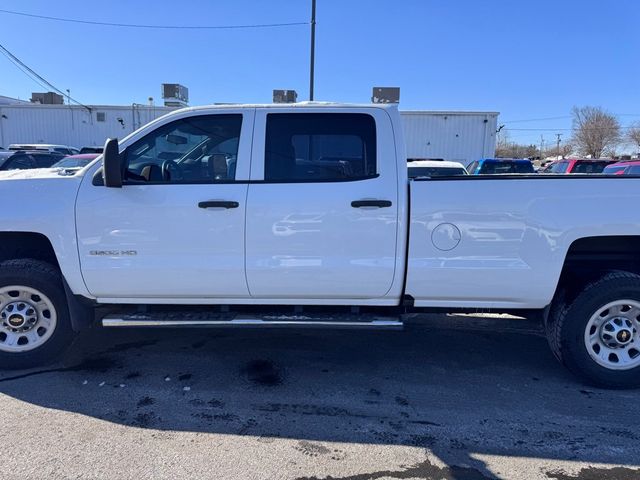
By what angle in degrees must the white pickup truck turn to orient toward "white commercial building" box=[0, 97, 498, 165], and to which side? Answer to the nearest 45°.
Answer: approximately 45° to its right

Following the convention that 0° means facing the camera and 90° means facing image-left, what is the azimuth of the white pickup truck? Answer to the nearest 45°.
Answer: approximately 90°

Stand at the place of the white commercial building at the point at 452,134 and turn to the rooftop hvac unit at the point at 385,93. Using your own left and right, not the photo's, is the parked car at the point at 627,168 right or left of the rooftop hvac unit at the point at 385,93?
left

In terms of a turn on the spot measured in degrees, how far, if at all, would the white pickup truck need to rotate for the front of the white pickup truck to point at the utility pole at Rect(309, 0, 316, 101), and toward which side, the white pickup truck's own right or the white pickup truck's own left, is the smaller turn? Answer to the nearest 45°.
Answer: approximately 90° to the white pickup truck's own right

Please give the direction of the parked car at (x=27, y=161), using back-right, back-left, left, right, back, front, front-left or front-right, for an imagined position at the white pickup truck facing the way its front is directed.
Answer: front-right

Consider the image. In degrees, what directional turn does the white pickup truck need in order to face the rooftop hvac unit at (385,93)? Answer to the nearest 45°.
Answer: approximately 90° to its right

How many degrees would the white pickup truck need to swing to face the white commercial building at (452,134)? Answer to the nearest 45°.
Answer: approximately 90° to its right

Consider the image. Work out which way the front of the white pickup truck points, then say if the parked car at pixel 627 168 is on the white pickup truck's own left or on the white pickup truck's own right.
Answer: on the white pickup truck's own right

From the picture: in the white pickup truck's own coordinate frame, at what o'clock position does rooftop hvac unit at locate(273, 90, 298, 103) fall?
The rooftop hvac unit is roughly at 3 o'clock from the white pickup truck.

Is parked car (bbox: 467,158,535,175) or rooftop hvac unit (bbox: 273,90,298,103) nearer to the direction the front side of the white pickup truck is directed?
the rooftop hvac unit
